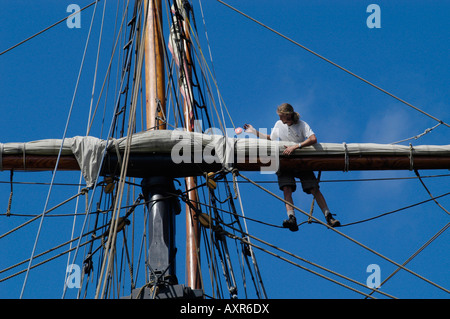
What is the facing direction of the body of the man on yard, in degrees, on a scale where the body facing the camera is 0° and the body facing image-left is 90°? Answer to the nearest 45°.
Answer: approximately 0°
